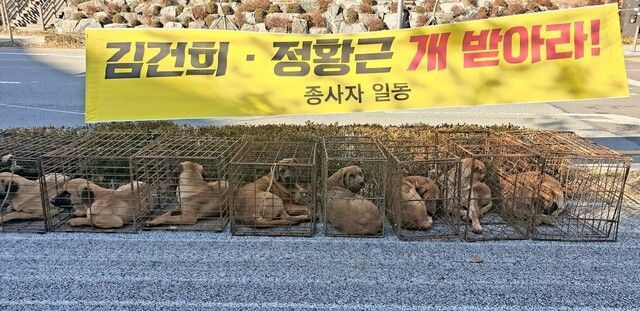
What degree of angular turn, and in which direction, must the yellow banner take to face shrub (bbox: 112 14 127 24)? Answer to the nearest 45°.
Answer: approximately 135° to its right

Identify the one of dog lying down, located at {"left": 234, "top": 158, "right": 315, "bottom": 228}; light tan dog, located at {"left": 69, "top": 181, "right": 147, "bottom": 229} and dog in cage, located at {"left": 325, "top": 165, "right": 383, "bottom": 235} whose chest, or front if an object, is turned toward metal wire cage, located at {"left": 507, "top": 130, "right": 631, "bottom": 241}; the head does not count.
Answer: the dog lying down

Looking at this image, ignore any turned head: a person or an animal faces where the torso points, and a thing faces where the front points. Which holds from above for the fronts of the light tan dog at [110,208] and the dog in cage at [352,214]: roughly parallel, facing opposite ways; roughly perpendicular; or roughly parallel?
roughly perpendicular

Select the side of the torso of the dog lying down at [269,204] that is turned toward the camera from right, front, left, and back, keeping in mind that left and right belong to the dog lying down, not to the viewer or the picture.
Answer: right

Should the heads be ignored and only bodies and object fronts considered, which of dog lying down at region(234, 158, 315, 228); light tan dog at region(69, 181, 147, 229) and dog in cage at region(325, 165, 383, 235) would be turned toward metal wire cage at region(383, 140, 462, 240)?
the dog lying down

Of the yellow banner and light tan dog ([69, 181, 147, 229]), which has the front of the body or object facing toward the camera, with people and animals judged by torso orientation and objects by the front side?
the yellow banner

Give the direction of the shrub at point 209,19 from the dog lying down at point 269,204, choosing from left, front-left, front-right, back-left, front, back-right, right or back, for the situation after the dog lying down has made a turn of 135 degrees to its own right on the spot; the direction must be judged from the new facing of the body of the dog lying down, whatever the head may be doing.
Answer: back-right

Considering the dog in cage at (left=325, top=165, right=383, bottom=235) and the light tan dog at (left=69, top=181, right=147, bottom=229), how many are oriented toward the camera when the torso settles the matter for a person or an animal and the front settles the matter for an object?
0

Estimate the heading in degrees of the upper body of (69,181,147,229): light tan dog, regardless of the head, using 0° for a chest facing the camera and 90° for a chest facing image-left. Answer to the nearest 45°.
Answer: approximately 90°

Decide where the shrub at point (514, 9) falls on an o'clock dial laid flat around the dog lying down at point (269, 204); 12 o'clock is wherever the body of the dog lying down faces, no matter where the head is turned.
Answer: The shrub is roughly at 10 o'clock from the dog lying down.

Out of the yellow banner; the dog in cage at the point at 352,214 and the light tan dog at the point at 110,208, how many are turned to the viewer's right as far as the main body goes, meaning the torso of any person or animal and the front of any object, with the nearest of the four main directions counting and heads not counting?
0

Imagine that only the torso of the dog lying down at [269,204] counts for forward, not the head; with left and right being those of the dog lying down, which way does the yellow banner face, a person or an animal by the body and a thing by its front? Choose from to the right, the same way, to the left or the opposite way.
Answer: to the right

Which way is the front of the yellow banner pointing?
toward the camera

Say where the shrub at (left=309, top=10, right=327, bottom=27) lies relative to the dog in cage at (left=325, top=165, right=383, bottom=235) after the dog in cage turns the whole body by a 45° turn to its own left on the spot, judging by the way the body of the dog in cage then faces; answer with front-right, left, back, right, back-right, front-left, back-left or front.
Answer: right

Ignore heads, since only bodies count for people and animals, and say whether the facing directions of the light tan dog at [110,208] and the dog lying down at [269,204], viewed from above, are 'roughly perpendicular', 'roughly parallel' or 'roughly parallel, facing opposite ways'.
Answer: roughly parallel, facing opposite ways

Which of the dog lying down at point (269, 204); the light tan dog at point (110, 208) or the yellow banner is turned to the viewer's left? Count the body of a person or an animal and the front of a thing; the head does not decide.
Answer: the light tan dog
